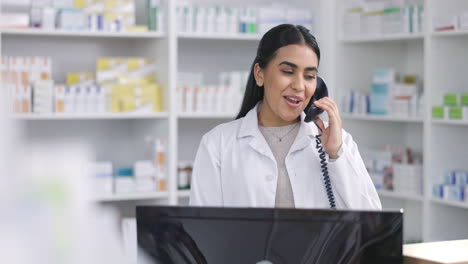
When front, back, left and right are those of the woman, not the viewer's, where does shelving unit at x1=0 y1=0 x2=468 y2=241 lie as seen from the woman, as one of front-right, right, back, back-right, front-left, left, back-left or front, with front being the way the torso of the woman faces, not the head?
back

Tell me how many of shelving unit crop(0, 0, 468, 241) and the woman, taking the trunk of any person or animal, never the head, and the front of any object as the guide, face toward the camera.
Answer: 2

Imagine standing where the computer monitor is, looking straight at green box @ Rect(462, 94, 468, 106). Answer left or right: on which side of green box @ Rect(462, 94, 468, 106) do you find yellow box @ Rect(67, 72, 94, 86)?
left

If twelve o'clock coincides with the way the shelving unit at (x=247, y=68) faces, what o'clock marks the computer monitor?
The computer monitor is roughly at 12 o'clock from the shelving unit.

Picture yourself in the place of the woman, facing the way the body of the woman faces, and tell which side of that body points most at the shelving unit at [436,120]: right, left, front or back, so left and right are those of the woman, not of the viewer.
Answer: back

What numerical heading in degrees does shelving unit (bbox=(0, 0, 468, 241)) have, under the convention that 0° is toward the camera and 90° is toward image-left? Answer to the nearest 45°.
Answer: approximately 0°

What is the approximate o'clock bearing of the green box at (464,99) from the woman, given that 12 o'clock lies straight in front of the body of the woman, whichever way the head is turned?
The green box is roughly at 7 o'clock from the woman.

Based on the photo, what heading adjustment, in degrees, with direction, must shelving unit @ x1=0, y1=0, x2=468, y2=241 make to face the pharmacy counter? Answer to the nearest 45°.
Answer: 0° — it already faces it

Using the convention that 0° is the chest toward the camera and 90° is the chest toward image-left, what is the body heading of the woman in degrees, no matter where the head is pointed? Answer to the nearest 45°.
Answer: approximately 0°
